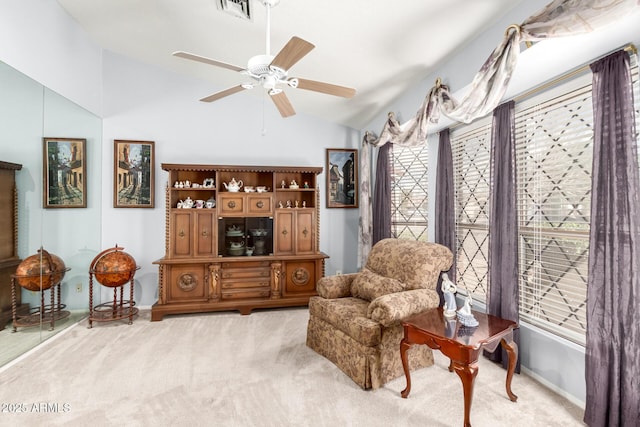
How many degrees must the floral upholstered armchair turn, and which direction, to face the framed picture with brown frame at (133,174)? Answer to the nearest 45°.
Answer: approximately 45° to its right

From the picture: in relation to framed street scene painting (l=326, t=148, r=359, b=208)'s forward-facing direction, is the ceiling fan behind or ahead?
ahead

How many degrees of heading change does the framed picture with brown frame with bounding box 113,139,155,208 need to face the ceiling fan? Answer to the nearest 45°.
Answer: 0° — it already faces it

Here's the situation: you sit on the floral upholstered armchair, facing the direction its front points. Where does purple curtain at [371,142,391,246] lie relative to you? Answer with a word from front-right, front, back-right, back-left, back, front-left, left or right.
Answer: back-right

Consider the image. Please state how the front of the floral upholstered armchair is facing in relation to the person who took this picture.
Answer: facing the viewer and to the left of the viewer

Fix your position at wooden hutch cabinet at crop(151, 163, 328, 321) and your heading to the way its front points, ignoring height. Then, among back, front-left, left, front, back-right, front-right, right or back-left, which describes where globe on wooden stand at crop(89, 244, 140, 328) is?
right

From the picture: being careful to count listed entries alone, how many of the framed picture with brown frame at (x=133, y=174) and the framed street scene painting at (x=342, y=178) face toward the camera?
2

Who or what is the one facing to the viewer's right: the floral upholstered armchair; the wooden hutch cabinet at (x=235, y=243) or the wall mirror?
the wall mirror

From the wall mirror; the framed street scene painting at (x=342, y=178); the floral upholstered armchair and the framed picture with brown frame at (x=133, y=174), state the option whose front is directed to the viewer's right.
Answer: the wall mirror

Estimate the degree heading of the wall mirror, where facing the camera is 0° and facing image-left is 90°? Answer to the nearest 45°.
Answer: approximately 270°

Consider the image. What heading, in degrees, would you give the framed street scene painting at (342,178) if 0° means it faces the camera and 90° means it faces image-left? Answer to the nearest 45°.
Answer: approximately 0°

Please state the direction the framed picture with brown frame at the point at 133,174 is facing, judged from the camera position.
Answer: facing the viewer

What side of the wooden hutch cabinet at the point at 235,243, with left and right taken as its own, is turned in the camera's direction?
front
